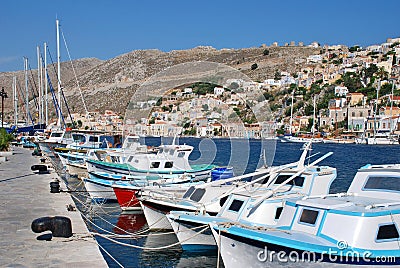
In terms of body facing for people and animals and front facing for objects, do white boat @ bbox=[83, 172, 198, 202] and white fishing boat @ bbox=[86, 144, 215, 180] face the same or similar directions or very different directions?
same or similar directions
